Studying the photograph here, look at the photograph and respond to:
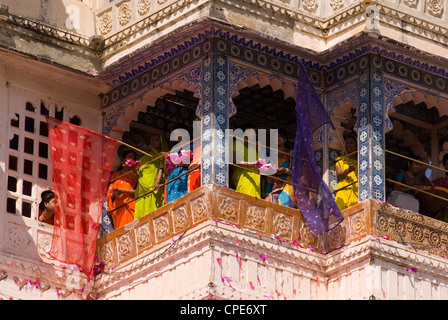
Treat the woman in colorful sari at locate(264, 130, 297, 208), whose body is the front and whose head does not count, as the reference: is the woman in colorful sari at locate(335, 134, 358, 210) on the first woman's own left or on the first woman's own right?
on the first woman's own left

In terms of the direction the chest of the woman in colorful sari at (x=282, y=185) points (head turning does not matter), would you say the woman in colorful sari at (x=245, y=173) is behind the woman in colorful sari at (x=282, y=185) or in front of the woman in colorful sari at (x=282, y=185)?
in front

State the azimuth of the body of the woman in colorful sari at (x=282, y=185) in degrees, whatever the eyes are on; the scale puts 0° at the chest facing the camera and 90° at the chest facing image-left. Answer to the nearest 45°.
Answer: approximately 45°

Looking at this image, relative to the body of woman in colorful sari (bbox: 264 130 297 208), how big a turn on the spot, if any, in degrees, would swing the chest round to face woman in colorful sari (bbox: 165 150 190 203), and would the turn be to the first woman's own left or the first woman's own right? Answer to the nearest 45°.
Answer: approximately 45° to the first woman's own right

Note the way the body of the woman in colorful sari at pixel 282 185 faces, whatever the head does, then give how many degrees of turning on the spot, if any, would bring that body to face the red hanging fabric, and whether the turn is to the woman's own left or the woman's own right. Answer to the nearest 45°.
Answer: approximately 45° to the woman's own right
